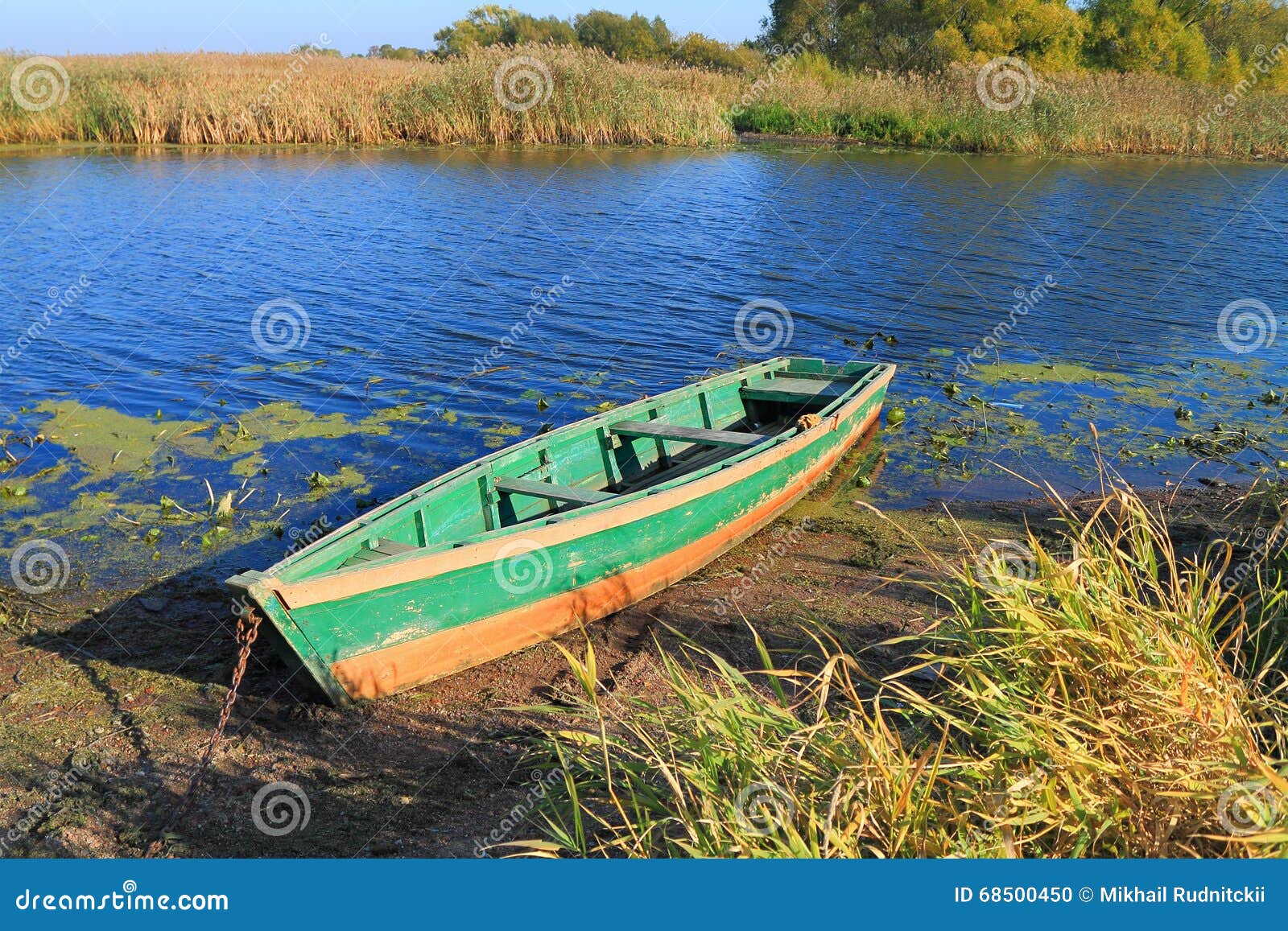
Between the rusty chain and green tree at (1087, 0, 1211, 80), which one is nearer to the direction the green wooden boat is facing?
the rusty chain

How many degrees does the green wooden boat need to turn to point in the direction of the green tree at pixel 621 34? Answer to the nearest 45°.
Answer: approximately 135° to its right

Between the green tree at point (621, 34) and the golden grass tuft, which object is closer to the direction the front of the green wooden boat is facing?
the golden grass tuft

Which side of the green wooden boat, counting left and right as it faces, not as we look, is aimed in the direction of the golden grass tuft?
left

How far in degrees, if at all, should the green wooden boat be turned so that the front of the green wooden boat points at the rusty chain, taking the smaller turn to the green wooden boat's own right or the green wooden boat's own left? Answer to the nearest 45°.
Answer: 0° — it already faces it

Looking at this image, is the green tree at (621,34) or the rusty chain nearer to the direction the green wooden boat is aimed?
the rusty chain
